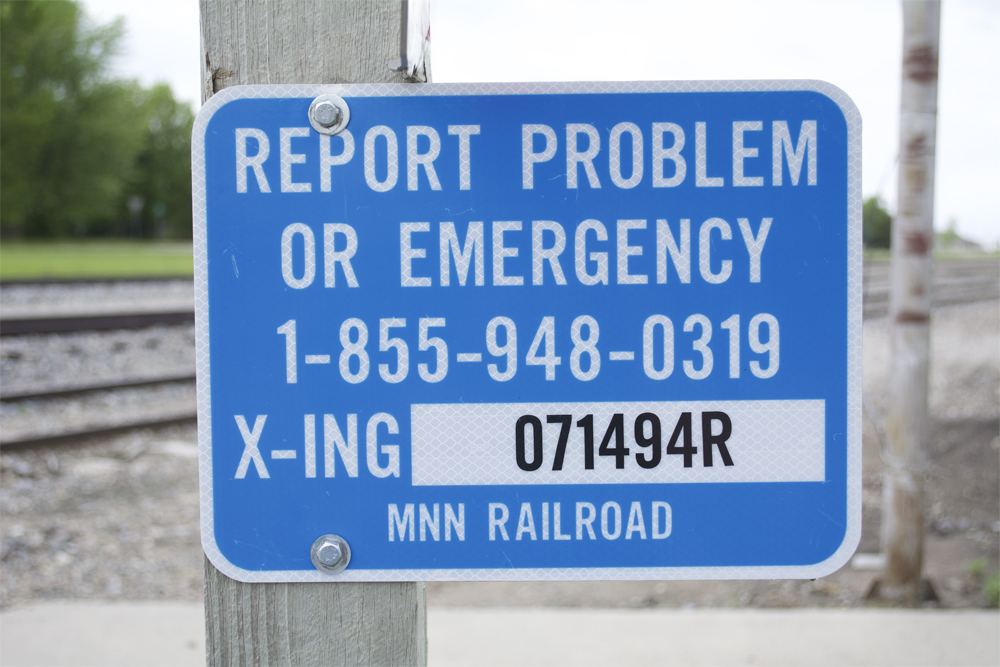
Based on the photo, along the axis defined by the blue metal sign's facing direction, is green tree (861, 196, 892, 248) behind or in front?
behind

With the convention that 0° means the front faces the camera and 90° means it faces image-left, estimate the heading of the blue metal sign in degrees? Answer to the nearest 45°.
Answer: approximately 0°

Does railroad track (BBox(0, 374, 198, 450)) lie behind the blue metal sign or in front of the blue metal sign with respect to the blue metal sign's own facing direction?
behind

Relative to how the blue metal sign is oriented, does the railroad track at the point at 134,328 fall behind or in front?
behind
